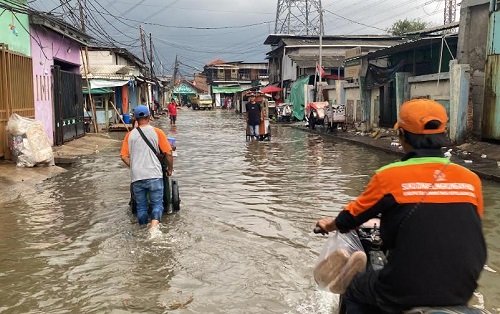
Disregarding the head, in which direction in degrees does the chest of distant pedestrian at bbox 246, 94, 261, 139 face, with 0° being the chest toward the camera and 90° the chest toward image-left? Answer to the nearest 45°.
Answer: approximately 0°

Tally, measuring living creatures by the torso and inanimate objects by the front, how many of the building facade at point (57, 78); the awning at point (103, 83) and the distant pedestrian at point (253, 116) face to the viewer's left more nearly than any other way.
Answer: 0

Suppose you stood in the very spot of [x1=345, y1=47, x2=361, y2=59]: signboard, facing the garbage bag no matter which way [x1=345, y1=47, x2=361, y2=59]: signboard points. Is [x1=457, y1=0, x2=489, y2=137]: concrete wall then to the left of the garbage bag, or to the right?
left

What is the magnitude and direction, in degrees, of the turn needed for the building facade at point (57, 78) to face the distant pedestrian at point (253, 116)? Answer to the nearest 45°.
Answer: approximately 45° to its left

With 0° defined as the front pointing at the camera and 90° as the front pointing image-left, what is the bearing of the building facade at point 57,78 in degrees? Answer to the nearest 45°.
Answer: approximately 315°

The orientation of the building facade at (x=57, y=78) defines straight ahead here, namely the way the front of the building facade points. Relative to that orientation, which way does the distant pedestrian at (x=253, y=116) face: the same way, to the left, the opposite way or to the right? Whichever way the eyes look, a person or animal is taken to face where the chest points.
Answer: to the right

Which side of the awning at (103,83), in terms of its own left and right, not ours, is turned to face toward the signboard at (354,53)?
front

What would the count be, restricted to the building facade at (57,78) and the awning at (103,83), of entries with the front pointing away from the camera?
0

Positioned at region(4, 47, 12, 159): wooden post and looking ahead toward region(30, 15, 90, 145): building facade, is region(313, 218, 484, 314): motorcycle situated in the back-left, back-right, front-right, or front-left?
back-right

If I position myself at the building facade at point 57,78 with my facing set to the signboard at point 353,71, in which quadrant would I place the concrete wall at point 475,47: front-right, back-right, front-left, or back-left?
front-right

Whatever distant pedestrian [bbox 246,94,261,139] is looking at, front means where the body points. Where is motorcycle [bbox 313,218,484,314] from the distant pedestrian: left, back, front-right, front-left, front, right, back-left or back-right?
front

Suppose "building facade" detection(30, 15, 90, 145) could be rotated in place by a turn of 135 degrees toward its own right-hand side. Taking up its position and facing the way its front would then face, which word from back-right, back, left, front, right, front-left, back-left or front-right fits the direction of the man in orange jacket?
left
